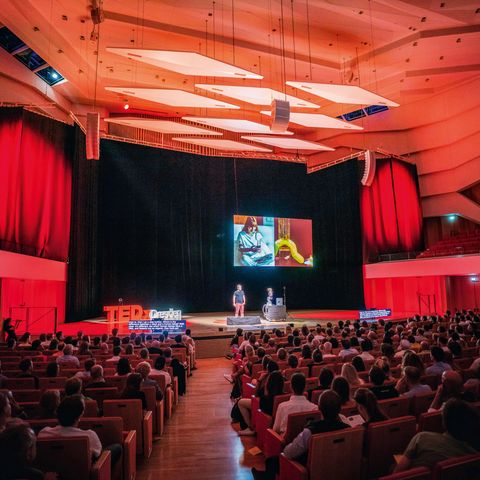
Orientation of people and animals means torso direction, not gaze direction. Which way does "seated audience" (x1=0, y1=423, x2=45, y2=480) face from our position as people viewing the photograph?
facing away from the viewer and to the right of the viewer

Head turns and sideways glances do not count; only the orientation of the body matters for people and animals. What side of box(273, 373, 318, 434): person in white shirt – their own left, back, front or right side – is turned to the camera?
back

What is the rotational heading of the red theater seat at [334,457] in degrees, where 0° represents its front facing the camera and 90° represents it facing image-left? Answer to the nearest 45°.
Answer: approximately 135°

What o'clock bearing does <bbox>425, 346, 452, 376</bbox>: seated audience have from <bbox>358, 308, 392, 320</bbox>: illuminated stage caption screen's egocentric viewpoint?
The seated audience is roughly at 12 o'clock from the illuminated stage caption screen.

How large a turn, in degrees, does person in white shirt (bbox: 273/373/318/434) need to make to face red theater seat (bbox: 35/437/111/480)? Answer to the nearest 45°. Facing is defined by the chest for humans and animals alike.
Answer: approximately 135° to their left

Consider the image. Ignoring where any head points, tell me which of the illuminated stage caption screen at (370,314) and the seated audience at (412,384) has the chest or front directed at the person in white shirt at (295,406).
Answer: the illuminated stage caption screen

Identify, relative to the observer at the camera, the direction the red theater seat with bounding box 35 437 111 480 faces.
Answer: facing away from the viewer

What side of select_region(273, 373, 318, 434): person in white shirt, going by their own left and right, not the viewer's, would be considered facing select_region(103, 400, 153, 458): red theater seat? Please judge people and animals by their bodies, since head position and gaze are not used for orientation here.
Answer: left

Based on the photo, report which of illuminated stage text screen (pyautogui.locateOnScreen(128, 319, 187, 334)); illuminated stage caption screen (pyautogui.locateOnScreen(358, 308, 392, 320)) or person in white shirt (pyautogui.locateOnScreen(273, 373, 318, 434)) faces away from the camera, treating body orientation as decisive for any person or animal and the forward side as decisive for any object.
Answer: the person in white shirt
